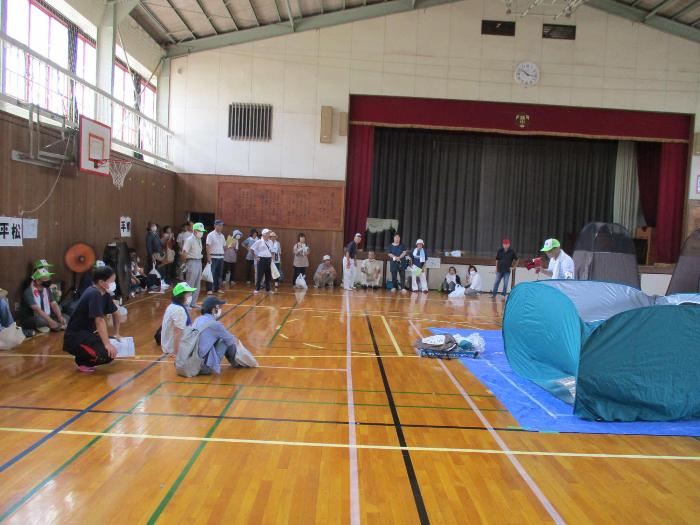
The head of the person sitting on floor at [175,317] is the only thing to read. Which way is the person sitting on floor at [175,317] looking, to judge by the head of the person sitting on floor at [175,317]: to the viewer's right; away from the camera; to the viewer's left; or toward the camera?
to the viewer's right

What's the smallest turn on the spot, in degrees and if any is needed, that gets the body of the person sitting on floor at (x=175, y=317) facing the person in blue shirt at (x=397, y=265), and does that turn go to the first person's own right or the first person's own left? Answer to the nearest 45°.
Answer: approximately 45° to the first person's own left

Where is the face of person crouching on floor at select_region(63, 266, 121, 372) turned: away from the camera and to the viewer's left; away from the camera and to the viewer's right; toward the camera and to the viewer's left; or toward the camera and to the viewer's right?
toward the camera and to the viewer's right

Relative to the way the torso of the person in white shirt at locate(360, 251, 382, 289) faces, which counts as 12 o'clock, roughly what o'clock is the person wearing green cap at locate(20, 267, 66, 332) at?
The person wearing green cap is roughly at 1 o'clock from the person in white shirt.

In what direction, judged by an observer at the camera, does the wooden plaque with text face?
facing the viewer

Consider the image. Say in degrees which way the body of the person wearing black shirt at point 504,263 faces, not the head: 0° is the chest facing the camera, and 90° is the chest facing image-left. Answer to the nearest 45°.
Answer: approximately 0°

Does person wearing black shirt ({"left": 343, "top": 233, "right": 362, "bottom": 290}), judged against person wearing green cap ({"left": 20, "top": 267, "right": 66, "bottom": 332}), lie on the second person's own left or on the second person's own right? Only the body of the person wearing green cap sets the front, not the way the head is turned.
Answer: on the second person's own left

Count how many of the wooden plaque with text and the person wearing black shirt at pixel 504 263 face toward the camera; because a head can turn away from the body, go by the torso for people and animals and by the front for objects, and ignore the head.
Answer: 2

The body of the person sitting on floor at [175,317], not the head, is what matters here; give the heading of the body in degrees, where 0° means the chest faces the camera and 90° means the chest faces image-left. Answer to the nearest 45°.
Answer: approximately 270°

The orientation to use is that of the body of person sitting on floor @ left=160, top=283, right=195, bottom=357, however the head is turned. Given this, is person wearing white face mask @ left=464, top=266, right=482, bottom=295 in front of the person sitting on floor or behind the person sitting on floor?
in front

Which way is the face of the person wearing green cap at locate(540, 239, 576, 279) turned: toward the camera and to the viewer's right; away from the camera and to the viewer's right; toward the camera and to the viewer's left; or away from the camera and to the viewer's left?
toward the camera and to the viewer's left

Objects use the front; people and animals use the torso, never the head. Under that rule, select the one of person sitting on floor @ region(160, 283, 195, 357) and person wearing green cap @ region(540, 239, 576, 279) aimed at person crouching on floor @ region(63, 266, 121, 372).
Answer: the person wearing green cap

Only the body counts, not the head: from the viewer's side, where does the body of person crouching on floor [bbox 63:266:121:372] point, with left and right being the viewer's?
facing to the right of the viewer

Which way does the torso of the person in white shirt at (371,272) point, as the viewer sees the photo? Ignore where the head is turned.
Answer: toward the camera
